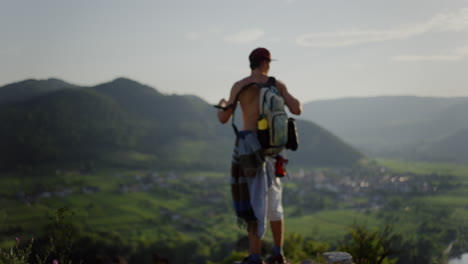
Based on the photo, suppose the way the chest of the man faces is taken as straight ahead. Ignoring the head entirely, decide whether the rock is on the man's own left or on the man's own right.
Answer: on the man's own right

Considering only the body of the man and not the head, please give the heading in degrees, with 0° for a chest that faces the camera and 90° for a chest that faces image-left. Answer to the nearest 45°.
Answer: approximately 180°
